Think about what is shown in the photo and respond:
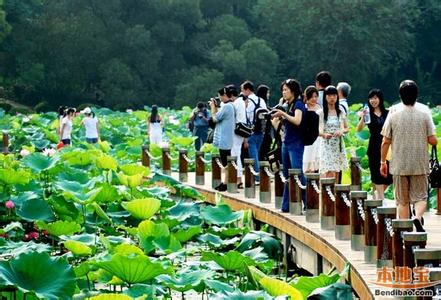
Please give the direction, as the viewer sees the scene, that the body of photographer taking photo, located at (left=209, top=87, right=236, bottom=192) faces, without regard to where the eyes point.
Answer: to the viewer's left

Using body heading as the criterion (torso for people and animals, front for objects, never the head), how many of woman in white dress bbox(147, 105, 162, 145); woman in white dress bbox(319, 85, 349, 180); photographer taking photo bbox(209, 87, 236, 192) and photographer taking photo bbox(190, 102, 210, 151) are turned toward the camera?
2

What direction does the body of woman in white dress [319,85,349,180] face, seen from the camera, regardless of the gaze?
toward the camera
